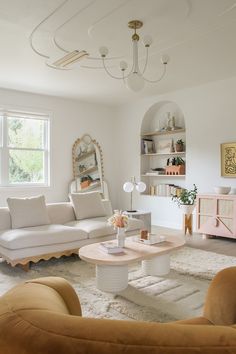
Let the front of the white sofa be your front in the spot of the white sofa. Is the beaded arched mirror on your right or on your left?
on your left

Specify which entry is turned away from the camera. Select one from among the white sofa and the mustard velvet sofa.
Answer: the mustard velvet sofa

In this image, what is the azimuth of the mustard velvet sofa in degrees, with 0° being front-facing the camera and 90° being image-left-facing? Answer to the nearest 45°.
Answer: approximately 180°

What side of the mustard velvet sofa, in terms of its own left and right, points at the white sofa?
front

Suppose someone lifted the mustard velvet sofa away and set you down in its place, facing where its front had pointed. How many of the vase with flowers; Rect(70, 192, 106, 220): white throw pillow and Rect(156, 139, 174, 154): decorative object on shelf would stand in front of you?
3

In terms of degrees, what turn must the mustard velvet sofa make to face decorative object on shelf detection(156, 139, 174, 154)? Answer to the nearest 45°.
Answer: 0° — it already faces it

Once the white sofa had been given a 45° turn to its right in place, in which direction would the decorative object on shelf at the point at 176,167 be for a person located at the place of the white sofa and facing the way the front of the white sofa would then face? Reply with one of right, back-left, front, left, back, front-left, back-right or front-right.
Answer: back-left

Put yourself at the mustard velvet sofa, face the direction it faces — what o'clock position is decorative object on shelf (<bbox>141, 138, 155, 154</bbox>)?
The decorative object on shelf is roughly at 12 o'clock from the mustard velvet sofa.

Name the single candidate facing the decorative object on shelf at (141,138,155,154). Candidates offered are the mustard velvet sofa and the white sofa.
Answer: the mustard velvet sofa

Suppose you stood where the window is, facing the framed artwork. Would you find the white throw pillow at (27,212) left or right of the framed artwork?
right

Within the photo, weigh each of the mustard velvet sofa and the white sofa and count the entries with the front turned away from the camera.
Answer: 1

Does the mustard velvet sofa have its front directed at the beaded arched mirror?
yes

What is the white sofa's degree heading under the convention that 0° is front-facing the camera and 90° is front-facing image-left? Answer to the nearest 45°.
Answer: approximately 315°

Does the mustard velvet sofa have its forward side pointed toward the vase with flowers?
yes

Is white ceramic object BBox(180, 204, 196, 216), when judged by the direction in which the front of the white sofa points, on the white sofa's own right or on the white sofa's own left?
on the white sofa's own left
